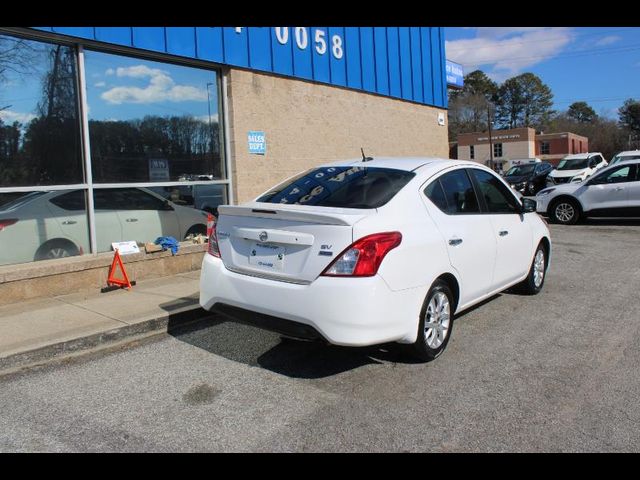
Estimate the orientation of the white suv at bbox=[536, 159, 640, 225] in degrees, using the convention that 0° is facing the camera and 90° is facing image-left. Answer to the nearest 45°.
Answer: approximately 90°

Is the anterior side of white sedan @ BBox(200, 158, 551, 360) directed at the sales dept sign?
no

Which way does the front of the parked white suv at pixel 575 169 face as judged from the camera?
facing the viewer and to the left of the viewer

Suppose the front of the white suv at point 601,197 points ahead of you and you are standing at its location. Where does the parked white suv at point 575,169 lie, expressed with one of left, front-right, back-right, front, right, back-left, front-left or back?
right

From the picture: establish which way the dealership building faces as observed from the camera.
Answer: facing the viewer and to the right of the viewer

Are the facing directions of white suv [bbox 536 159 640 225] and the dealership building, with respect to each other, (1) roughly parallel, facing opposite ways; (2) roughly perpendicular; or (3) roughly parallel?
roughly parallel, facing opposite ways

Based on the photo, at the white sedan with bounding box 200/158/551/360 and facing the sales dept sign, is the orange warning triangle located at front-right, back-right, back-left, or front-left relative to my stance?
front-left

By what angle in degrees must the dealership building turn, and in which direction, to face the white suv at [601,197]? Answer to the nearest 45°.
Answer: approximately 90° to its left

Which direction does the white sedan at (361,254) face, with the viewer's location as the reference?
facing away from the viewer and to the right of the viewer

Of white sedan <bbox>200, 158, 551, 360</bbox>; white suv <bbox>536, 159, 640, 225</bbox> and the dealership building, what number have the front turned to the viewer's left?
1

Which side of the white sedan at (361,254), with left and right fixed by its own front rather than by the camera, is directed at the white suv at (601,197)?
front

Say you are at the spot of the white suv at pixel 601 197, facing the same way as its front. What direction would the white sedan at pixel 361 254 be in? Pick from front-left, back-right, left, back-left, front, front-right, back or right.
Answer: left

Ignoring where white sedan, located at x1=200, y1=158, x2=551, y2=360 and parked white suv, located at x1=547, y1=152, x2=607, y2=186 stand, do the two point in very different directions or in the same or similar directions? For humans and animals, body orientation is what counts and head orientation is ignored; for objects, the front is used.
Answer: very different directions
